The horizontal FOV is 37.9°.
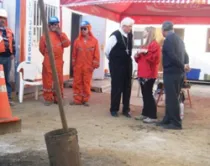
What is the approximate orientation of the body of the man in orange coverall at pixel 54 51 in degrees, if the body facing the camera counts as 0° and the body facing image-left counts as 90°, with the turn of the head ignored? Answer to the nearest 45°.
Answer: approximately 0°

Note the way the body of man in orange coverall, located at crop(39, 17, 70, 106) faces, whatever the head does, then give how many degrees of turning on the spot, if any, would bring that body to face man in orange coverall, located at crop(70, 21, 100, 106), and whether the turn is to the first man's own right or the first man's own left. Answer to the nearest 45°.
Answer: approximately 90° to the first man's own left

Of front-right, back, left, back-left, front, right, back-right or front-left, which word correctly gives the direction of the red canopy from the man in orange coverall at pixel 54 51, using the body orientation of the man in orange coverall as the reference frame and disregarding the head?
back-left

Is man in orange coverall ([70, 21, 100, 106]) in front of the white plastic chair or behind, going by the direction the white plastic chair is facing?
in front

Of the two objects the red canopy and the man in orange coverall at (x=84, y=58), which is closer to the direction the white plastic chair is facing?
the man in orange coverall

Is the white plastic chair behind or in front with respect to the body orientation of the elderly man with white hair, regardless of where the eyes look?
behind
